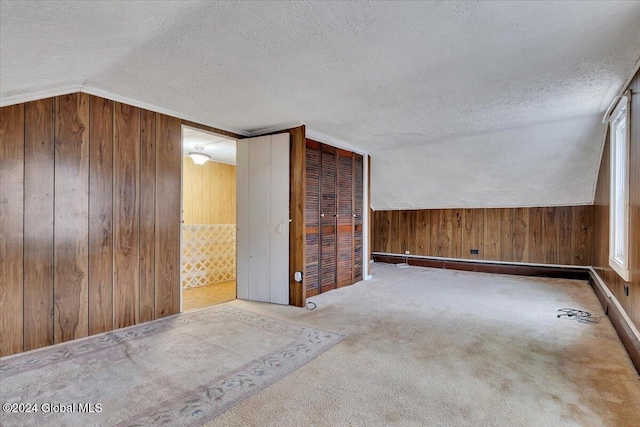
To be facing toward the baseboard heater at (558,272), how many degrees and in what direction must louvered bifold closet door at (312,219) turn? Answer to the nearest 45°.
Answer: approximately 45° to its left

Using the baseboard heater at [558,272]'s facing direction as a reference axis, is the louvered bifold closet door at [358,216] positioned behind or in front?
in front

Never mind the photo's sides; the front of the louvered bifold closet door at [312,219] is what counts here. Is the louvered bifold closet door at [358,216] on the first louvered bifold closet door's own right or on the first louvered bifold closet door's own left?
on the first louvered bifold closet door's own left

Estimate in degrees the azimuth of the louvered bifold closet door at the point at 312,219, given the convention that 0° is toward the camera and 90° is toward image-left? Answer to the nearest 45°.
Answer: approximately 315°

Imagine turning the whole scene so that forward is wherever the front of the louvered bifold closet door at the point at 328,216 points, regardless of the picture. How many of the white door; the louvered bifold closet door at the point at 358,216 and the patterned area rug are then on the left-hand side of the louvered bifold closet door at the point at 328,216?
1

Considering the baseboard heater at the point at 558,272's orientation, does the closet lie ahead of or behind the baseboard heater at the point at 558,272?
ahead

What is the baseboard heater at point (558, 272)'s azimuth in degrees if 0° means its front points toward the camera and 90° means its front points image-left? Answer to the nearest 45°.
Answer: approximately 45°

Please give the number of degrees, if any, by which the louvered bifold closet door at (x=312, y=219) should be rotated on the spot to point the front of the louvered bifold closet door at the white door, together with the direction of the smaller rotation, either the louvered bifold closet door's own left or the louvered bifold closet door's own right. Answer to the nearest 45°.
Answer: approximately 135° to the louvered bifold closet door's own right

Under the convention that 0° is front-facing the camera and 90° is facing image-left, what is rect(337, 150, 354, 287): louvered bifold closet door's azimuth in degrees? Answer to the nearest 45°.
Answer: approximately 315°
